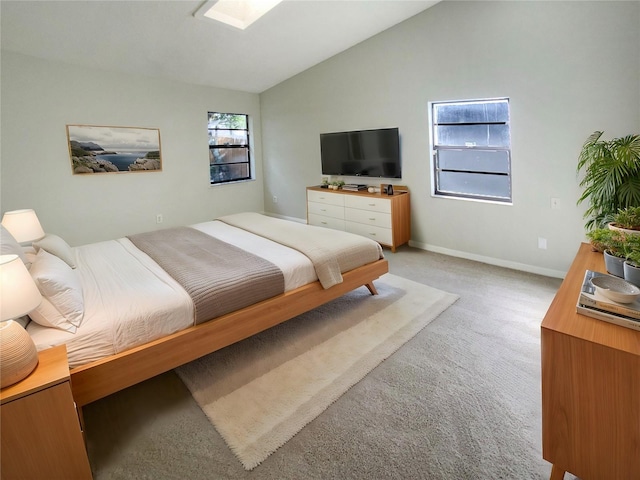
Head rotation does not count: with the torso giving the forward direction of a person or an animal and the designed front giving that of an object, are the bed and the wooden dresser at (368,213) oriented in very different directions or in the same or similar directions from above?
very different directions

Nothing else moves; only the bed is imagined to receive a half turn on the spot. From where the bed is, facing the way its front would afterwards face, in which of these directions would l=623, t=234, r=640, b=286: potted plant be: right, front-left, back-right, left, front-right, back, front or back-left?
left

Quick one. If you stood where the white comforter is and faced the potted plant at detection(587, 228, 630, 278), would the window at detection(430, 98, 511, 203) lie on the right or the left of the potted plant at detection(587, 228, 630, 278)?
left

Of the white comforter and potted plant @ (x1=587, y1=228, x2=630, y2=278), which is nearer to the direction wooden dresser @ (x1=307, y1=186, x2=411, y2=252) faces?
the white comforter

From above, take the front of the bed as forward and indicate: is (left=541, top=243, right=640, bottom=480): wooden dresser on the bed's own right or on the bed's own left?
on the bed's own right

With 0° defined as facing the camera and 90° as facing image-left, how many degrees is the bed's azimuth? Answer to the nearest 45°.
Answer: approximately 225°

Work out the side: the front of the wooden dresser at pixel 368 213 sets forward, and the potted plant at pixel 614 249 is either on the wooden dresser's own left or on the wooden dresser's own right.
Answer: on the wooden dresser's own left

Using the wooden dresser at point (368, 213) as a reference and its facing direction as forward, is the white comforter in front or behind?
in front

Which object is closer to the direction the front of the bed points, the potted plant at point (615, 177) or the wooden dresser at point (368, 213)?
the wooden dresser

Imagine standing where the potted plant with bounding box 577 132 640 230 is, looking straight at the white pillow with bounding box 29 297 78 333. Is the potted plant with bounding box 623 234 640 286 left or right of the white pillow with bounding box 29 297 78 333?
left

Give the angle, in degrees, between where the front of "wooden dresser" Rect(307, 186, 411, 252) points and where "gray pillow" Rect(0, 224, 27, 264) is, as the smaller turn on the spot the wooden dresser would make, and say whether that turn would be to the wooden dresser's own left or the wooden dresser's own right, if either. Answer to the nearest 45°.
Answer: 0° — it already faces it
